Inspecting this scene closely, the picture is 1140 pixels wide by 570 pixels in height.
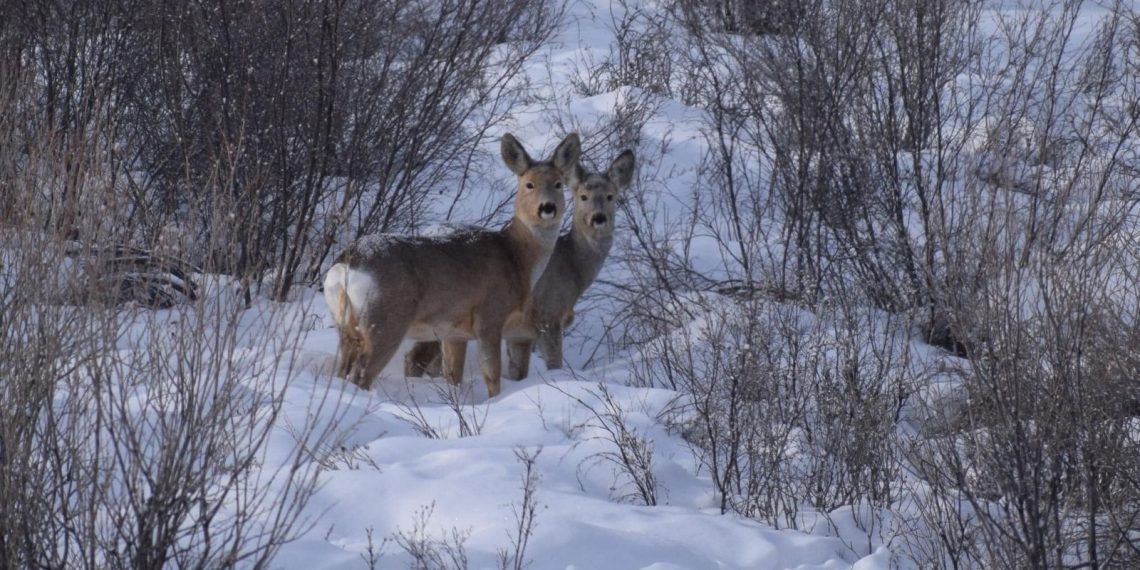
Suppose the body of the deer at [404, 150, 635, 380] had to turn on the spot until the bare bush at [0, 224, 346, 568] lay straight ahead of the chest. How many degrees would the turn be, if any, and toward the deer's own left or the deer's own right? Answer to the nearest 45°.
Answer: approximately 90° to the deer's own right

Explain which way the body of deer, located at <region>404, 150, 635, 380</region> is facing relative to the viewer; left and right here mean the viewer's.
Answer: facing to the right of the viewer

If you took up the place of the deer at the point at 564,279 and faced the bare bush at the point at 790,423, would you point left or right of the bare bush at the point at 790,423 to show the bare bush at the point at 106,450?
right

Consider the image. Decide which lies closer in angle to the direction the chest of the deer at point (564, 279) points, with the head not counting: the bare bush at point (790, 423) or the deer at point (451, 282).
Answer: the bare bush

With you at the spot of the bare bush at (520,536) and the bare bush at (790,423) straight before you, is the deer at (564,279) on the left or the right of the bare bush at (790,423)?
left

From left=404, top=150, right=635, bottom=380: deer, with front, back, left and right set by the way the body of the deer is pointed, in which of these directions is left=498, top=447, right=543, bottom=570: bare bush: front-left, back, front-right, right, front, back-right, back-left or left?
right

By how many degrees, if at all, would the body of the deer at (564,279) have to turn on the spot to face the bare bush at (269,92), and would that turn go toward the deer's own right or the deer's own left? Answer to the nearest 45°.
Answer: approximately 180°

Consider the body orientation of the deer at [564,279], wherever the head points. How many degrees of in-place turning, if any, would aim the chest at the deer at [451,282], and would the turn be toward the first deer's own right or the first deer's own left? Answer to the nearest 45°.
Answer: approximately 135° to the first deer's own right
